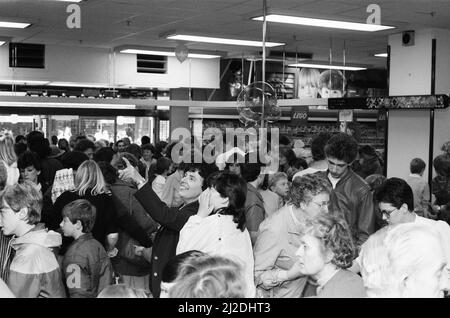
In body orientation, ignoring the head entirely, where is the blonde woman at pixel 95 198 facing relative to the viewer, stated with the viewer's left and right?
facing away from the viewer

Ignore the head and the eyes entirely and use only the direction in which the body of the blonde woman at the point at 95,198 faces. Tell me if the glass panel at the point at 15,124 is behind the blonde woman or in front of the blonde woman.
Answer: in front

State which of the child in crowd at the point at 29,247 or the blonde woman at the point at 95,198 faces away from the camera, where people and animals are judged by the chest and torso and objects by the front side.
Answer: the blonde woman

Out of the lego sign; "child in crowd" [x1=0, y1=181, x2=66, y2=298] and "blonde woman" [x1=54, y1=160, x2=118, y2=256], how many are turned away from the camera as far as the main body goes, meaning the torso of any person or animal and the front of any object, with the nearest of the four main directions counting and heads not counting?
1

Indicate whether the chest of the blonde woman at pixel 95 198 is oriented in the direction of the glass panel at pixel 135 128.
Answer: yes

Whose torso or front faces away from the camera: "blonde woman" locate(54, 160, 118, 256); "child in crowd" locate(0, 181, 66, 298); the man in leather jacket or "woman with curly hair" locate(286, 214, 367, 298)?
the blonde woman

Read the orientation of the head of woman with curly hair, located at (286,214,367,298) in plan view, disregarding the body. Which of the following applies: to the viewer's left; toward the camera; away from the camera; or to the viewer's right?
to the viewer's left

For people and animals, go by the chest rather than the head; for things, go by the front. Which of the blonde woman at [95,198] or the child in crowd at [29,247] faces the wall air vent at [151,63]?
the blonde woman

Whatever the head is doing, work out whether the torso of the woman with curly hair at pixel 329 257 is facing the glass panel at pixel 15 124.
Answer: no

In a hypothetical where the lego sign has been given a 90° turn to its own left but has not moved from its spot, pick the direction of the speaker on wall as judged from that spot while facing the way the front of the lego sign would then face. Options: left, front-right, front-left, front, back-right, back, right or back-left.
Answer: front-right

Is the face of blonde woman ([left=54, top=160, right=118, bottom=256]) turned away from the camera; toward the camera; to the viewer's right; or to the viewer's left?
away from the camera

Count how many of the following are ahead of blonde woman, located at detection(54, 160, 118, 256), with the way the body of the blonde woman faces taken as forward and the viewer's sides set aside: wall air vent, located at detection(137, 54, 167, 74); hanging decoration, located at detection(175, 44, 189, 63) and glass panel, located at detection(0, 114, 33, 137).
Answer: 3
